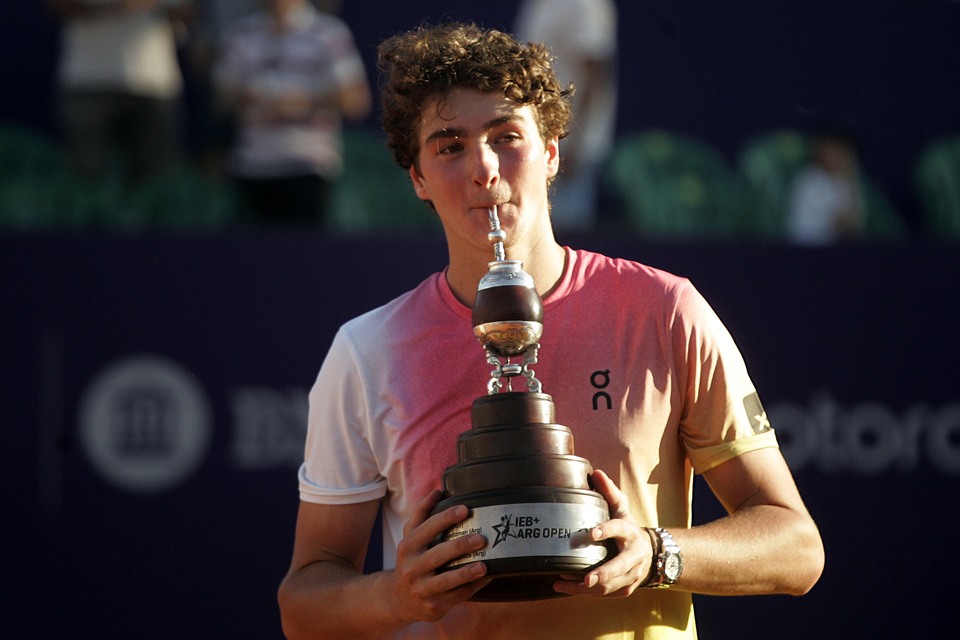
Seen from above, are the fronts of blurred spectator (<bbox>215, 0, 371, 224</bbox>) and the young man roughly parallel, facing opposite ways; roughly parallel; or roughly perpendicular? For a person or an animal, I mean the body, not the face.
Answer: roughly parallel

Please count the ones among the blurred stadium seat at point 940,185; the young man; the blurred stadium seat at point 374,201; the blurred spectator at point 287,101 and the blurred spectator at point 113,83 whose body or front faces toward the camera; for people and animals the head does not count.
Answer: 5

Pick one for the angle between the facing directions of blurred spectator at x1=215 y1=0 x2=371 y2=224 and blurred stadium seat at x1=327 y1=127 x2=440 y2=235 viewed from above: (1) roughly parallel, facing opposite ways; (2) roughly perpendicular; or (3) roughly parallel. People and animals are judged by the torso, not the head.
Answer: roughly parallel

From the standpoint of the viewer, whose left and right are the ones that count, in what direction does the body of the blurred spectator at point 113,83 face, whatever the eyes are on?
facing the viewer

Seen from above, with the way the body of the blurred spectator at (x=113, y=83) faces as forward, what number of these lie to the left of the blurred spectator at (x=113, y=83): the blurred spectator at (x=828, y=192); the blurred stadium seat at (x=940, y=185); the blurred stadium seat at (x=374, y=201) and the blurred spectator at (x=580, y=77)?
4

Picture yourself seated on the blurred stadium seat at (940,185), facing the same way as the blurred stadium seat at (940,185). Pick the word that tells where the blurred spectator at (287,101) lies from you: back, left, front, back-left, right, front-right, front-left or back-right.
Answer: front-right

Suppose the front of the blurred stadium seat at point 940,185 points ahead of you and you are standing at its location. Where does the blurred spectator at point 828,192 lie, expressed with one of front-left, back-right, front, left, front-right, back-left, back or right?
front-right

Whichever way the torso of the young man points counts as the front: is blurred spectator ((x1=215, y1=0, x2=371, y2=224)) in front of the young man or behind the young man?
behind

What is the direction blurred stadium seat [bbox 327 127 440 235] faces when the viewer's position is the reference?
facing the viewer

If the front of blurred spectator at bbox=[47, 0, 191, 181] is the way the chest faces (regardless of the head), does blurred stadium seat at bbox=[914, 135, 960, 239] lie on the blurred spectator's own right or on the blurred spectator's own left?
on the blurred spectator's own left

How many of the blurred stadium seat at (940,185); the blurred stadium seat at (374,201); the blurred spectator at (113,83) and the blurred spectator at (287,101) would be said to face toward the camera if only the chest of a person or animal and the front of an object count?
4

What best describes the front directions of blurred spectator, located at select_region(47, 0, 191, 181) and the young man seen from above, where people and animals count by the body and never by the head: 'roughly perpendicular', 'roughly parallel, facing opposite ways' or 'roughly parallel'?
roughly parallel

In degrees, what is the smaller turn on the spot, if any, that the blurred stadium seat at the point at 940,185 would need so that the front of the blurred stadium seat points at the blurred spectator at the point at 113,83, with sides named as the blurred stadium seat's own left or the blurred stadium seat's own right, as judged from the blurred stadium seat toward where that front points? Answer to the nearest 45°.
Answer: approximately 45° to the blurred stadium seat's own right

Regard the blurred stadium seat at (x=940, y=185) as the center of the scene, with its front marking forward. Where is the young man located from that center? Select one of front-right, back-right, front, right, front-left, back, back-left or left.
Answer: front

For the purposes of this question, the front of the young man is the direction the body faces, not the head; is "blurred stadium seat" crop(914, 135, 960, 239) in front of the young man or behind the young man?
behind

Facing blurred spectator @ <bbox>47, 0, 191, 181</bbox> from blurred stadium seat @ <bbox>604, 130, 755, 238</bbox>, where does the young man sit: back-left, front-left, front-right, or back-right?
front-left
